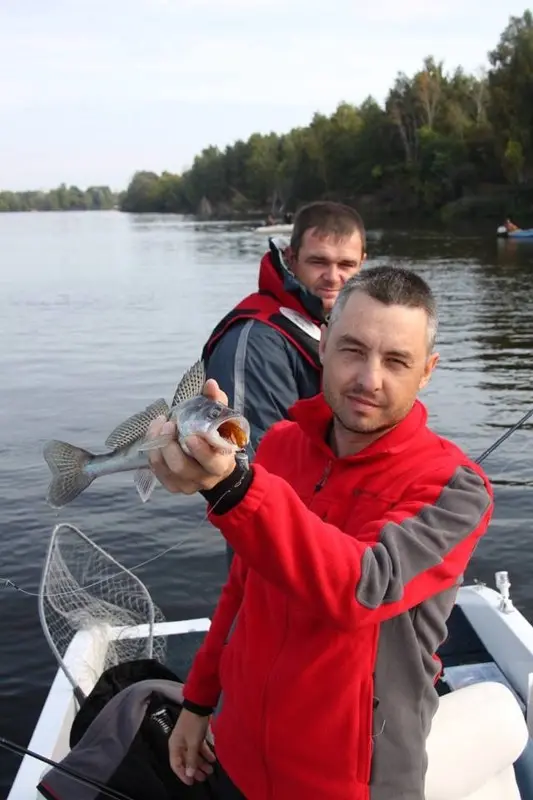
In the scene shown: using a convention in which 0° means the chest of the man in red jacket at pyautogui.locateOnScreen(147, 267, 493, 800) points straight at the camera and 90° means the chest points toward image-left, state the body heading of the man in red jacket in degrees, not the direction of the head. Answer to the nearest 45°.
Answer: approximately 45°

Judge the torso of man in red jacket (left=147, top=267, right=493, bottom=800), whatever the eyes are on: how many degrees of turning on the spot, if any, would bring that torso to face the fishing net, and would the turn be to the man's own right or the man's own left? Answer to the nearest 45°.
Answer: approximately 90° to the man's own right
